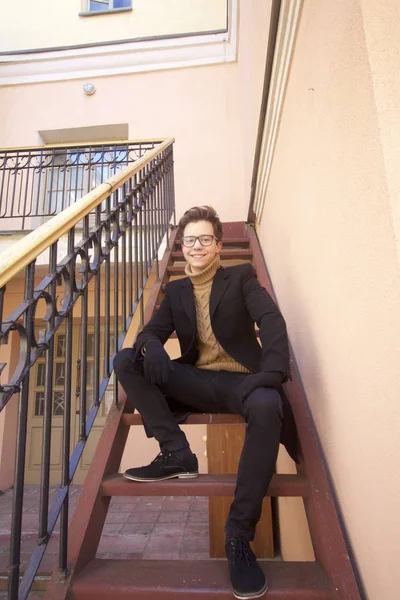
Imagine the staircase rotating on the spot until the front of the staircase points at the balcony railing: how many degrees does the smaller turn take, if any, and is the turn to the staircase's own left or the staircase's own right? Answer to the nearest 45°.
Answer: approximately 135° to the staircase's own right

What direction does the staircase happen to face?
toward the camera
